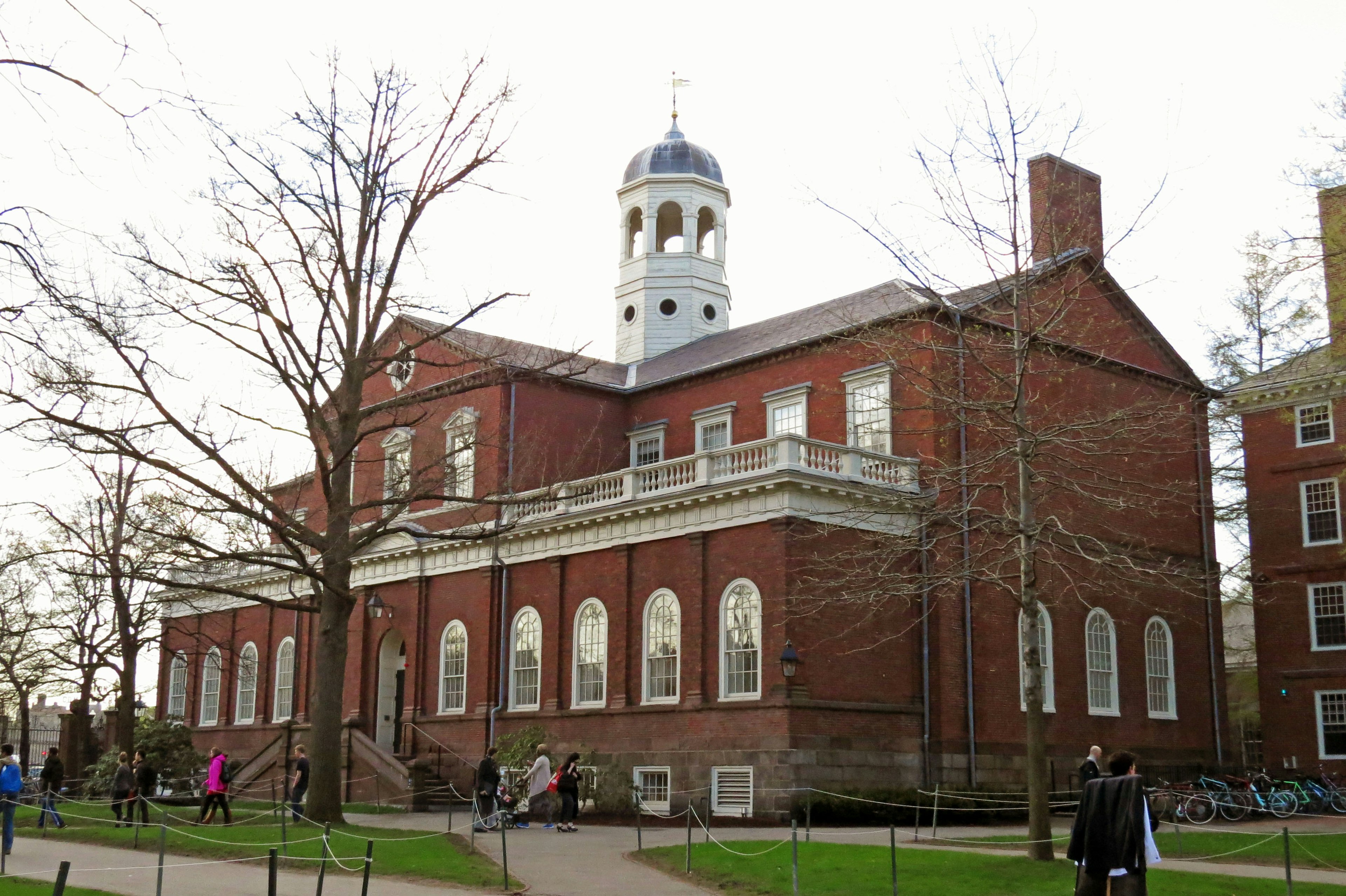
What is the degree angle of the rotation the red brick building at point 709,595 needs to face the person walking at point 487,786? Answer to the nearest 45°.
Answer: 0° — it already faces them

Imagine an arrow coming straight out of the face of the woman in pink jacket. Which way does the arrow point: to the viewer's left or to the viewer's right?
to the viewer's left

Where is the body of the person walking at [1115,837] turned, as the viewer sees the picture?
away from the camera

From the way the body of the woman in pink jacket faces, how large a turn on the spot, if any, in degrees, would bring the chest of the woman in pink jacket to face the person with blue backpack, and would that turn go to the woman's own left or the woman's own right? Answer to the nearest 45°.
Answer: approximately 45° to the woman's own left

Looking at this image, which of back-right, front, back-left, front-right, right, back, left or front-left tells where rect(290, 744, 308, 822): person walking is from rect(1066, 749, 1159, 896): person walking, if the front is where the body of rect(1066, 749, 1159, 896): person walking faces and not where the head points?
front-left

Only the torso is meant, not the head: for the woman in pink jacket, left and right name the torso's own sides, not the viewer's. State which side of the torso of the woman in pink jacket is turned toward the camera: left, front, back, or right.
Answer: left

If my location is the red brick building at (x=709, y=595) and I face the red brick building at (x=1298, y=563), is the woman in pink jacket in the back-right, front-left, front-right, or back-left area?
back-right

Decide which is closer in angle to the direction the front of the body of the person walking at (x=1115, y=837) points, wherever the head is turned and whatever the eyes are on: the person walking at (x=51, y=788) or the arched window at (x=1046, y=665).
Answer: the arched window

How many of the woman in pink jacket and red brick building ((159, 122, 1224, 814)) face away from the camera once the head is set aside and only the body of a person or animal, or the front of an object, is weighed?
0

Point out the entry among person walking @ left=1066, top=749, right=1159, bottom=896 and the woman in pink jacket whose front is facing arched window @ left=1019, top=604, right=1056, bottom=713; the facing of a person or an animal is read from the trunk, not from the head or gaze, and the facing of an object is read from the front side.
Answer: the person walking

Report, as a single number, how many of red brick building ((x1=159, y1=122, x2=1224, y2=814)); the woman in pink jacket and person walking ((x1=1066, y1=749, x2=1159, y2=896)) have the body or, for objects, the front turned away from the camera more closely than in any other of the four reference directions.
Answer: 1

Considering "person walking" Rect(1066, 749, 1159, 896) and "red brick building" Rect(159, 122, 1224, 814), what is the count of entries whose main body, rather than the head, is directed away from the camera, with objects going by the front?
1

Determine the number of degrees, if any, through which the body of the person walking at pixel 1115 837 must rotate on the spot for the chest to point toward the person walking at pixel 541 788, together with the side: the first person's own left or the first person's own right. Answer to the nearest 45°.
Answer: approximately 45° to the first person's own left

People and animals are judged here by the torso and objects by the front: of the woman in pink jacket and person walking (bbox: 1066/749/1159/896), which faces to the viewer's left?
the woman in pink jacket

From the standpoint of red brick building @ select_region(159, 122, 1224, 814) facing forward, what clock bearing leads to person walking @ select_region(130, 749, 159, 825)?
The person walking is roughly at 1 o'clock from the red brick building.
